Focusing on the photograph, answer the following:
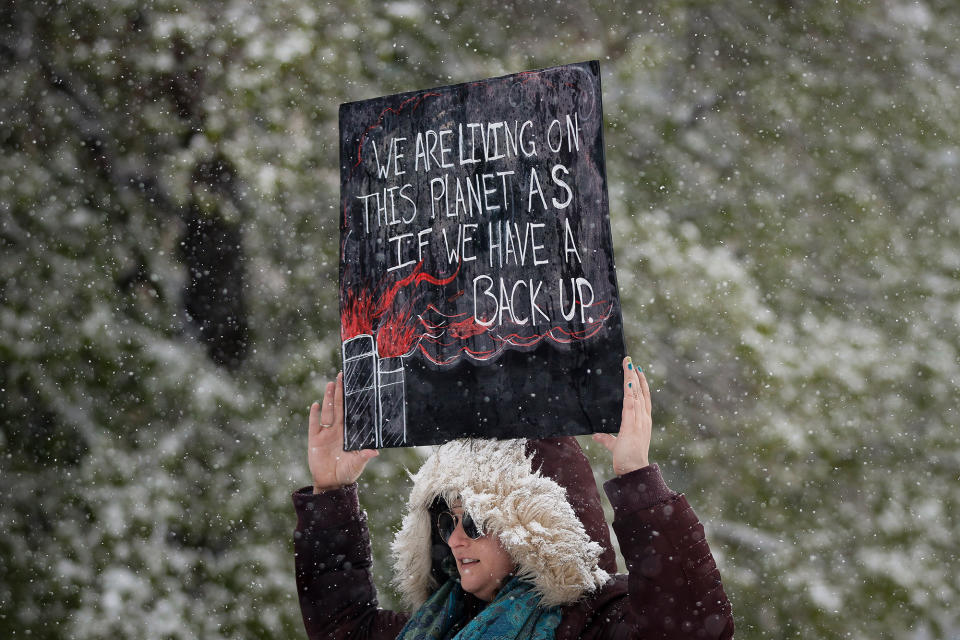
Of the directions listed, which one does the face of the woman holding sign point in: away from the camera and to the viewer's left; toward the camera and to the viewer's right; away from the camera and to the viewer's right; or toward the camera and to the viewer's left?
toward the camera and to the viewer's left

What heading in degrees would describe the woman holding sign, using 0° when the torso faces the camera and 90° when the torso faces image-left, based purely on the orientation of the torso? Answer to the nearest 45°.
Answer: approximately 45°
